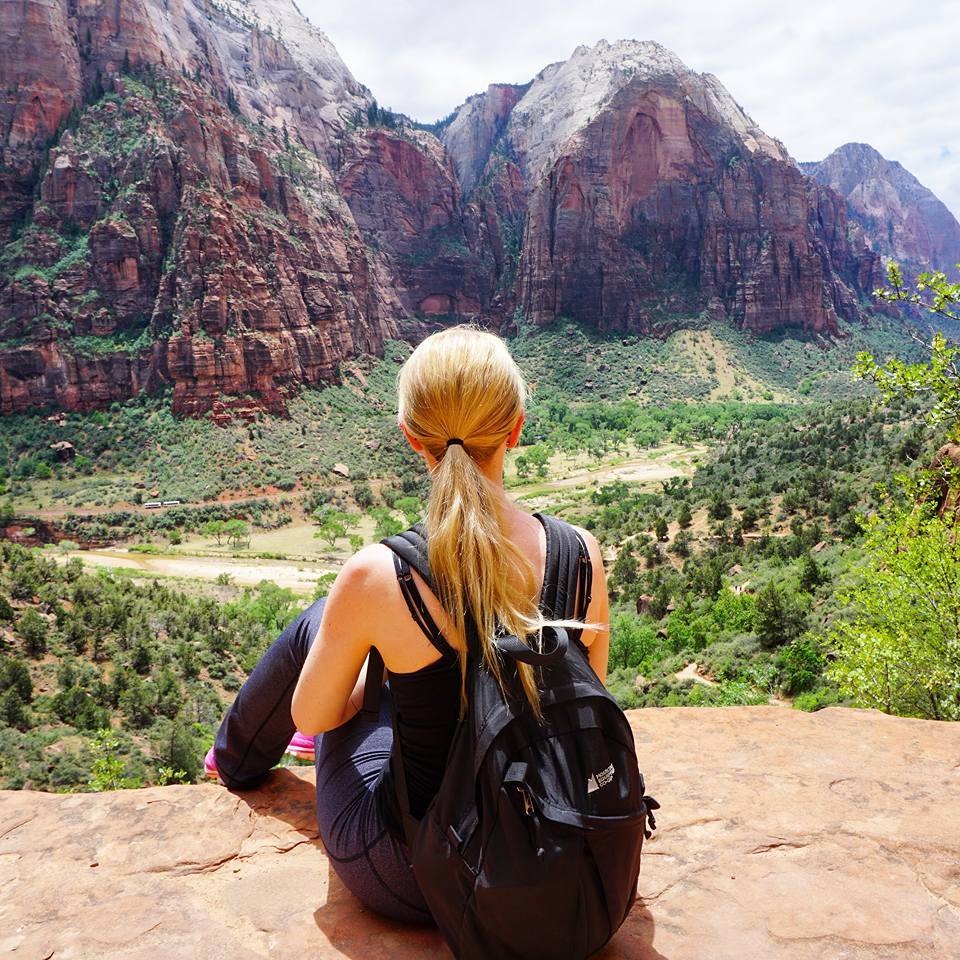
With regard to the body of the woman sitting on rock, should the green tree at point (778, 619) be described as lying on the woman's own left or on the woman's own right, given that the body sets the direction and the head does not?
on the woman's own right

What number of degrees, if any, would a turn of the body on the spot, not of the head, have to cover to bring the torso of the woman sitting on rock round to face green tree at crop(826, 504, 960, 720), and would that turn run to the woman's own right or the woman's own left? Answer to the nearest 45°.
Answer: approximately 90° to the woman's own right

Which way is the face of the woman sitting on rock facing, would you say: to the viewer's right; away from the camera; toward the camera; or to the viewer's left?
away from the camera

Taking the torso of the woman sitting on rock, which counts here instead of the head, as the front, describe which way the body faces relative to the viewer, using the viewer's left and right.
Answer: facing away from the viewer and to the left of the viewer

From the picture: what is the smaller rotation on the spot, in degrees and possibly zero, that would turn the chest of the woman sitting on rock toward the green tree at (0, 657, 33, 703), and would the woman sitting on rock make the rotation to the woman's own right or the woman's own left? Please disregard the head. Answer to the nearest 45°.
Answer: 0° — they already face it

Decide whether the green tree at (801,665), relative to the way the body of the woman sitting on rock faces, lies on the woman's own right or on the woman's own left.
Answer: on the woman's own right
